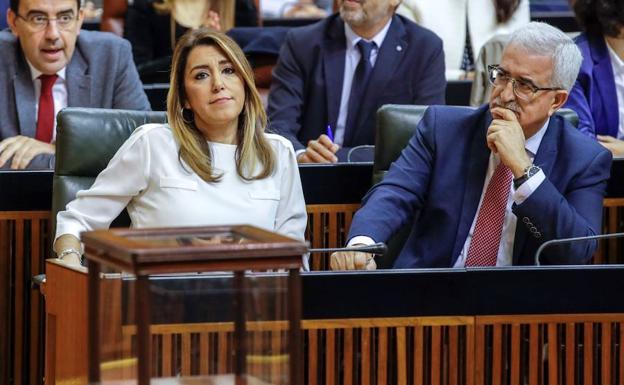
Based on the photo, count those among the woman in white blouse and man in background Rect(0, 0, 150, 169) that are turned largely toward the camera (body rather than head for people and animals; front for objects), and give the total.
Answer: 2

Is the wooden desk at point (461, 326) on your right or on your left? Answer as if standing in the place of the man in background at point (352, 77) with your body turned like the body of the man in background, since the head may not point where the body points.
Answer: on your left

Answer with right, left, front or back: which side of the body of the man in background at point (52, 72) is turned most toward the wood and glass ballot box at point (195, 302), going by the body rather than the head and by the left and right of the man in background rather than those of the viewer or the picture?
front

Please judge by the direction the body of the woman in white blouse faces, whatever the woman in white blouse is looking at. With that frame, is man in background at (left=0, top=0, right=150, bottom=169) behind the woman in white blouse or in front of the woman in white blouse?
behind

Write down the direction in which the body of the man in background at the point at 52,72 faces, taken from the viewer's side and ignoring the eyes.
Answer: toward the camera

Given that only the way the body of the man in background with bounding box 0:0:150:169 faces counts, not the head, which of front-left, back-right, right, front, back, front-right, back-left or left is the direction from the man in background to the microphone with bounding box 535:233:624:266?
front-left

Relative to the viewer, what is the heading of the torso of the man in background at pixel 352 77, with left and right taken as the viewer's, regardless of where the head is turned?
facing the viewer and to the left of the viewer

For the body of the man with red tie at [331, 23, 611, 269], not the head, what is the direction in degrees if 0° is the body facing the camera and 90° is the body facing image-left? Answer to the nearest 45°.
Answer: approximately 45°
